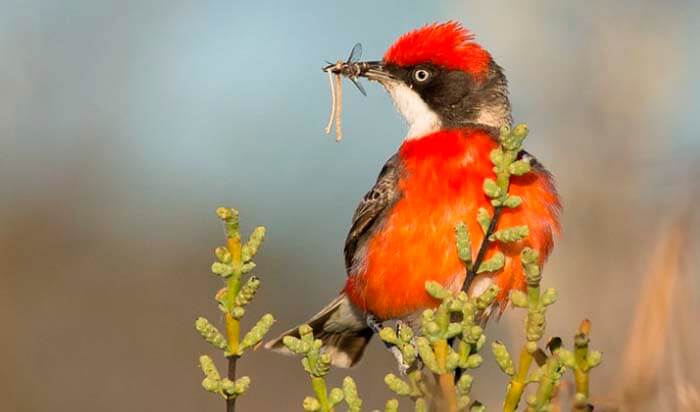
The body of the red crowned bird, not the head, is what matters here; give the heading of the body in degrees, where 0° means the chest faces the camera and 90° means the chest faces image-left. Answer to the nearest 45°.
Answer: approximately 315°
